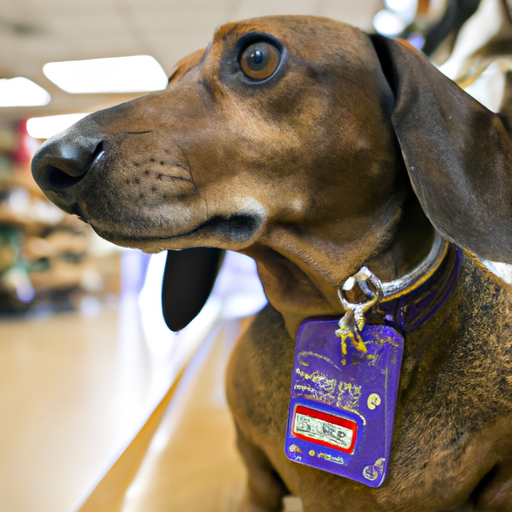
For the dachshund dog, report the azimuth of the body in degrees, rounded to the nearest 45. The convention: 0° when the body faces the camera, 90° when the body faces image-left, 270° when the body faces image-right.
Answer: approximately 45°
